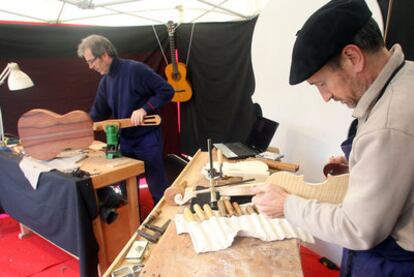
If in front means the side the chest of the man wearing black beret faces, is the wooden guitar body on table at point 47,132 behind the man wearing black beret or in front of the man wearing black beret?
in front

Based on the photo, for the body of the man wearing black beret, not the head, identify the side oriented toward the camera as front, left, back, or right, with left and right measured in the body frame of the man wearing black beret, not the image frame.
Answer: left

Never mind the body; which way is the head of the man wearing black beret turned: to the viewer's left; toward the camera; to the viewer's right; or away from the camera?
to the viewer's left

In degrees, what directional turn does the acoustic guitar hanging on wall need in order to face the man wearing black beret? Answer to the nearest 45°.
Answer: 0° — it already faces them

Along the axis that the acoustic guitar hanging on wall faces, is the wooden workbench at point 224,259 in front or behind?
in front

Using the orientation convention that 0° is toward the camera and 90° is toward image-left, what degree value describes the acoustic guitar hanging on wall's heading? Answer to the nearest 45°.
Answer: approximately 0°

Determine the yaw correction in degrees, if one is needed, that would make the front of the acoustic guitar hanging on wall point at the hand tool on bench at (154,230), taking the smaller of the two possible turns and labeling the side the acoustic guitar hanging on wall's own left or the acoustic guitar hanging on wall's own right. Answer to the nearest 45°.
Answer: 0° — it already faces it

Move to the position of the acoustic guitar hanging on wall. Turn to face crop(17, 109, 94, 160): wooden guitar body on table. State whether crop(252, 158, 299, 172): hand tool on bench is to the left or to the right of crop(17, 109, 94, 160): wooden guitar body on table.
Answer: left

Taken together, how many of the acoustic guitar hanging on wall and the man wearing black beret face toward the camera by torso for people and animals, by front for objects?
1
